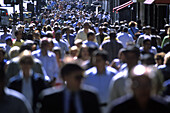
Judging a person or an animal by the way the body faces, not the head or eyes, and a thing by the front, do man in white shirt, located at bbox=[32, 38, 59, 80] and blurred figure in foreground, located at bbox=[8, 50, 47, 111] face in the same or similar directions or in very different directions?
same or similar directions

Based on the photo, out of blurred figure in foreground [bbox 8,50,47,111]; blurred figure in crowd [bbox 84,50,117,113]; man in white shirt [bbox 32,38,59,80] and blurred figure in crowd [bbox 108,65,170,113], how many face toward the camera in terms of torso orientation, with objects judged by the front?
4

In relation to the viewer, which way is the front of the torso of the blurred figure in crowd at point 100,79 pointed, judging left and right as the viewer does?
facing the viewer

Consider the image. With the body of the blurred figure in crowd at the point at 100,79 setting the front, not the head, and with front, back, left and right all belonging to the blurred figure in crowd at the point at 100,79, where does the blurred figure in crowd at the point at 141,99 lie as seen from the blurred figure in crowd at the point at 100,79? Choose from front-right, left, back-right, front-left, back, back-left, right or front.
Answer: front

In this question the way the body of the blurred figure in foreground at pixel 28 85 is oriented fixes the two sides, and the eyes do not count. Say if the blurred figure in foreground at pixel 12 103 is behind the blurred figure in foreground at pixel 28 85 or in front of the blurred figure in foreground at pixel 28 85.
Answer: in front

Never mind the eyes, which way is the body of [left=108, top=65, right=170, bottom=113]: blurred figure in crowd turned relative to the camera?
toward the camera

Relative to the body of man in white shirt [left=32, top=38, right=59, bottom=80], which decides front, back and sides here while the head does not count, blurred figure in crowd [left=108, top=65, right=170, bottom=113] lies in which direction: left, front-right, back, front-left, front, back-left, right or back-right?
front

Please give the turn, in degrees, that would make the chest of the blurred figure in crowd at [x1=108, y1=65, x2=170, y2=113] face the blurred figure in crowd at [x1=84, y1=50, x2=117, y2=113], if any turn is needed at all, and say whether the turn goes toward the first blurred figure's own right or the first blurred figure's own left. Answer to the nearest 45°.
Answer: approximately 180°

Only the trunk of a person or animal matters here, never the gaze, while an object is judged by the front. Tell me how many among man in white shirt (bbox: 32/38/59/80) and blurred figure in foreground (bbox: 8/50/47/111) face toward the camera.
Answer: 2

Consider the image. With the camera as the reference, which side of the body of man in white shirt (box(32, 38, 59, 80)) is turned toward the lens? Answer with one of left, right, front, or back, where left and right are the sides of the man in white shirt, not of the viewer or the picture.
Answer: front

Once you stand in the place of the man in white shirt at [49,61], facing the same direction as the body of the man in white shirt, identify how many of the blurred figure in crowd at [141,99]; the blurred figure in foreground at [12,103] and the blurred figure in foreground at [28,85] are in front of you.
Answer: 3

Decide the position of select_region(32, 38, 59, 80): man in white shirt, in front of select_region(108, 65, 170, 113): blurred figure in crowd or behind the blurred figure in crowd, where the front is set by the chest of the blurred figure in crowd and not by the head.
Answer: behind
